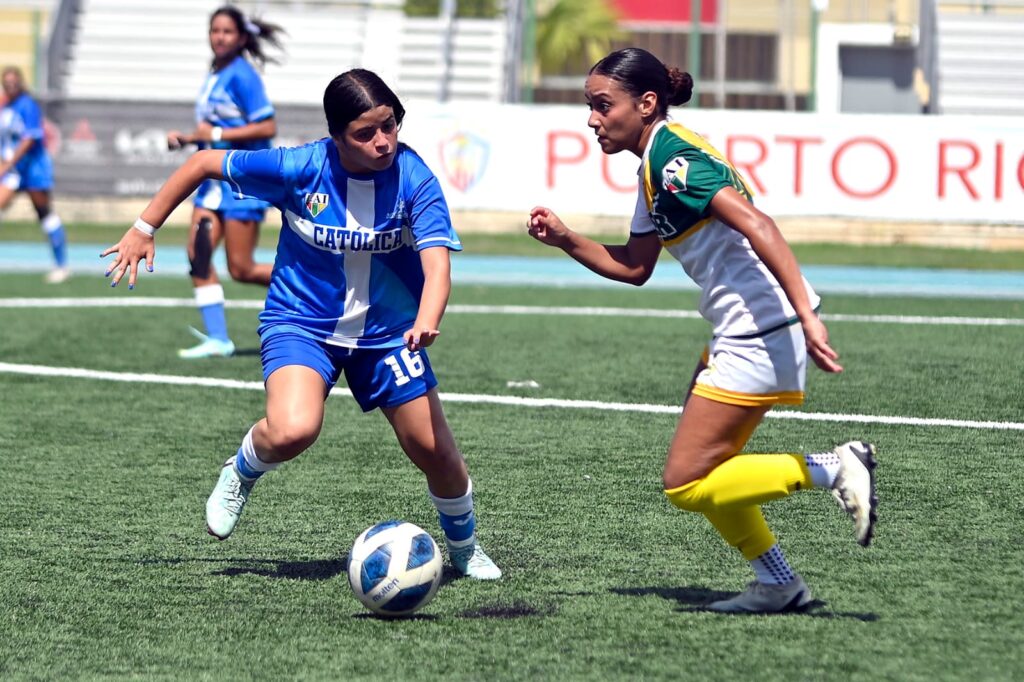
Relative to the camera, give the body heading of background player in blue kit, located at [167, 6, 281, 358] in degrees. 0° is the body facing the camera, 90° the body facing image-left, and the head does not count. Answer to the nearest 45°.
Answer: approximately 45°

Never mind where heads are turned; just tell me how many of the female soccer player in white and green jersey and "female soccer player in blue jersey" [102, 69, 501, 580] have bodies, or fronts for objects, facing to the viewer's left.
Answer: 1

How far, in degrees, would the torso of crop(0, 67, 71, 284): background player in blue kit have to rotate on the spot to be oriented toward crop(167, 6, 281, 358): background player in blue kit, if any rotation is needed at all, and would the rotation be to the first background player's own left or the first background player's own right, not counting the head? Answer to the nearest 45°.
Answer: approximately 45° to the first background player's own left

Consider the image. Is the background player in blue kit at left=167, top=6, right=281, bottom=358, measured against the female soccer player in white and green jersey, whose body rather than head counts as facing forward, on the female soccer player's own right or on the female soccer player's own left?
on the female soccer player's own right

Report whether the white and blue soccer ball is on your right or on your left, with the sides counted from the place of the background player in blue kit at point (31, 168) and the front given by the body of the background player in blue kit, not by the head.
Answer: on your left

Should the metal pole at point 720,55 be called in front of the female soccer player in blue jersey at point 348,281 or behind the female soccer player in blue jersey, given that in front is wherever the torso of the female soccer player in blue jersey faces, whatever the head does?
behind

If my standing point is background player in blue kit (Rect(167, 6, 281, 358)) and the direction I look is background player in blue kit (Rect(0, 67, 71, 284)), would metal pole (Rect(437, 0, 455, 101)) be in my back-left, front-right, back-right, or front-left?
front-right

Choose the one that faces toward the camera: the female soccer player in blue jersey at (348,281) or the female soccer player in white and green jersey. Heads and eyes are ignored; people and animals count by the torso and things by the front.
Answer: the female soccer player in blue jersey

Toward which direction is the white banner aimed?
toward the camera

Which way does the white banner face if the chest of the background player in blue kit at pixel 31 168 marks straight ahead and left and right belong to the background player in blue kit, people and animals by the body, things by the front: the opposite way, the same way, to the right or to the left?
the same way

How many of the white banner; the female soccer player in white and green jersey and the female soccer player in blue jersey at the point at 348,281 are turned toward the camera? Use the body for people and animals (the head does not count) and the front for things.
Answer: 2

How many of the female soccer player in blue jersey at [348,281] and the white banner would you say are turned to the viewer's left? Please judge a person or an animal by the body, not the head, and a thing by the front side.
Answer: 0

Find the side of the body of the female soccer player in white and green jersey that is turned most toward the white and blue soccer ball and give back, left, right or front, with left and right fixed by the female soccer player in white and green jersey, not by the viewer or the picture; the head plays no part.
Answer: front

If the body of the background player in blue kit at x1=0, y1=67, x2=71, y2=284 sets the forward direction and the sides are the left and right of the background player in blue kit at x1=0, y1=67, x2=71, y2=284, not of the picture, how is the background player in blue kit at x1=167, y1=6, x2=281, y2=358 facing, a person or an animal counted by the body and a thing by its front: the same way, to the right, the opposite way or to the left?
the same way

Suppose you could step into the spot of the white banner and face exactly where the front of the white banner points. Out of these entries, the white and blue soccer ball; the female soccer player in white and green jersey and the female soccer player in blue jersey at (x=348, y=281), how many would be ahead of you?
3

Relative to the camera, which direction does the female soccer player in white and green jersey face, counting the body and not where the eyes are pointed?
to the viewer's left

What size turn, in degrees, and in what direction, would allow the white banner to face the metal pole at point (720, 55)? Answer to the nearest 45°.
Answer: approximately 180°

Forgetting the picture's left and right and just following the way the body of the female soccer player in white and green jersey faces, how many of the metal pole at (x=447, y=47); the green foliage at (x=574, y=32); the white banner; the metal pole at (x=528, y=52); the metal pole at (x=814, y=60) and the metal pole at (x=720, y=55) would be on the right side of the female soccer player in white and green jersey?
6

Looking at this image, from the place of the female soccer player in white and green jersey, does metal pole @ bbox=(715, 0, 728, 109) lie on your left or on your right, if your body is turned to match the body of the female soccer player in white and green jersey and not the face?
on your right

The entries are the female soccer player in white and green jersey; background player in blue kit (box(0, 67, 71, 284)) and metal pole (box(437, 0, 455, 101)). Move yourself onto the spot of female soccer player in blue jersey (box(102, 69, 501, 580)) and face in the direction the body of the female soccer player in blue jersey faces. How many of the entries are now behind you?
2
